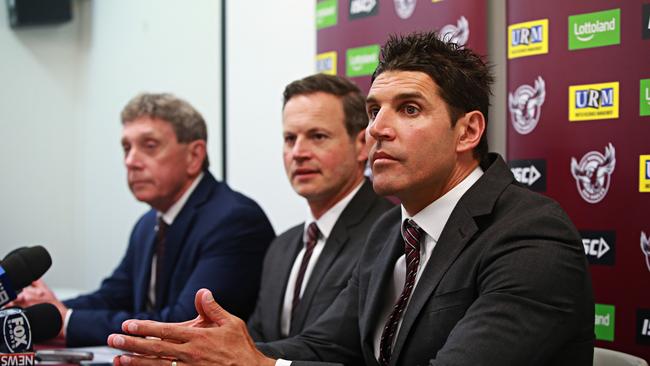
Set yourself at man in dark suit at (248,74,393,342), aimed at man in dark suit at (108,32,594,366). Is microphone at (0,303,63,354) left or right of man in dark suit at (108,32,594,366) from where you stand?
right

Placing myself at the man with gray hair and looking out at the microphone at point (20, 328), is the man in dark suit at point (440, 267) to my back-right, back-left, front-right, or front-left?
front-left

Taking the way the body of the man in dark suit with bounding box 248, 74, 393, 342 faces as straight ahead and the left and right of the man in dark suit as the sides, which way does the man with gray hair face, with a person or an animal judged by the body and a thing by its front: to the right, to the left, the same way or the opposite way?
the same way

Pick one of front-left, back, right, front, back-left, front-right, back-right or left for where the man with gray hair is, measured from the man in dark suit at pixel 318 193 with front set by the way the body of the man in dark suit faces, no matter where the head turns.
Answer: right

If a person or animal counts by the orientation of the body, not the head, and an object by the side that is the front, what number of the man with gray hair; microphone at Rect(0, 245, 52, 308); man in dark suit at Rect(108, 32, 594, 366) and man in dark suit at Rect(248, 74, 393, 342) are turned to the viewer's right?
1

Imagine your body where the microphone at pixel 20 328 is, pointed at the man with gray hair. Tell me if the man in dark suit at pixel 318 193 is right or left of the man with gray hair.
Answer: right

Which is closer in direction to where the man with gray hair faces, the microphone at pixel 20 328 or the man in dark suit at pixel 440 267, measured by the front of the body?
the microphone

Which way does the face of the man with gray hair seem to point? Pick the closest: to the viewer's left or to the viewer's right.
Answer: to the viewer's left

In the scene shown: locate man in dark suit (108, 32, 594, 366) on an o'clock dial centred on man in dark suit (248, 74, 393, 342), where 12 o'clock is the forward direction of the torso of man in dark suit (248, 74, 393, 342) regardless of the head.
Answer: man in dark suit (108, 32, 594, 366) is roughly at 10 o'clock from man in dark suit (248, 74, 393, 342).

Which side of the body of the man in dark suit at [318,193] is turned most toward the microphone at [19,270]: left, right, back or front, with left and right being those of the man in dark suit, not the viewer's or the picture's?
front

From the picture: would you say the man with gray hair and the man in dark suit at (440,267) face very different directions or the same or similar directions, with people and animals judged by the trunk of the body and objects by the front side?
same or similar directions

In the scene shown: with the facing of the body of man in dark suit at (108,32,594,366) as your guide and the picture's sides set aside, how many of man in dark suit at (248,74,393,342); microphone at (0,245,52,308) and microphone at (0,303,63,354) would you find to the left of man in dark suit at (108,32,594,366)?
0

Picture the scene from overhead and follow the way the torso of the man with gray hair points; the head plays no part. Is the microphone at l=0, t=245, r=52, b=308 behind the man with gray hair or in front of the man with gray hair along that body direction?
in front

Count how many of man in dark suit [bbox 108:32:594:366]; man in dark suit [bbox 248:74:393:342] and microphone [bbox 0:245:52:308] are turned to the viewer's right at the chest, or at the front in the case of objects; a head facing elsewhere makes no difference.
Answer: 1

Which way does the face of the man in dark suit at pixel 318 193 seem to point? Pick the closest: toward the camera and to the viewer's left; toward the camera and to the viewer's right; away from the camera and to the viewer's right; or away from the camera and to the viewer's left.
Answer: toward the camera and to the viewer's left

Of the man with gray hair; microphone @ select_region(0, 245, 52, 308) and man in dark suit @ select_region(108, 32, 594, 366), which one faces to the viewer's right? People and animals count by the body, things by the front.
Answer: the microphone

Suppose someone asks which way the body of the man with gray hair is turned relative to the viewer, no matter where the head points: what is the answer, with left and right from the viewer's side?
facing the viewer and to the left of the viewer
